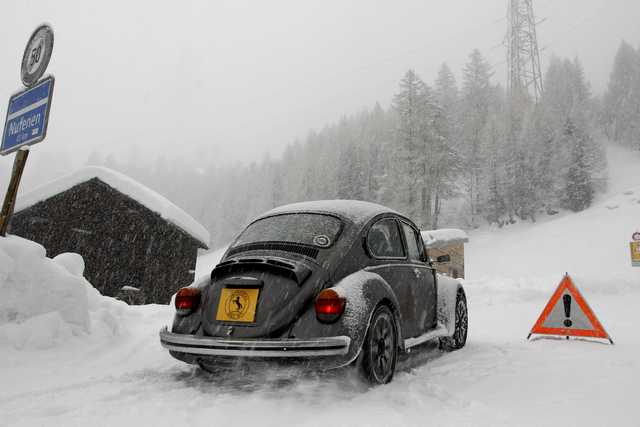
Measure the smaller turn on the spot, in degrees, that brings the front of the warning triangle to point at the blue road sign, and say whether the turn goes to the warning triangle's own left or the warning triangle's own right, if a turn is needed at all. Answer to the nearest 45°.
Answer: approximately 45° to the warning triangle's own right

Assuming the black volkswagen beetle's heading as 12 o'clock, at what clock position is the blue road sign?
The blue road sign is roughly at 8 o'clock from the black volkswagen beetle.

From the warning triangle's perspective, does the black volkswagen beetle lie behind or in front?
in front

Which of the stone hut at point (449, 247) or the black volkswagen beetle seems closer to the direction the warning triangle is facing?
the black volkswagen beetle

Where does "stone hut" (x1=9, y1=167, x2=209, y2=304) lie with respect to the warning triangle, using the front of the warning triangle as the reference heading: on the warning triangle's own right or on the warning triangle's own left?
on the warning triangle's own right

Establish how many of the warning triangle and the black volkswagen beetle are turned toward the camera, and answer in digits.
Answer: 1

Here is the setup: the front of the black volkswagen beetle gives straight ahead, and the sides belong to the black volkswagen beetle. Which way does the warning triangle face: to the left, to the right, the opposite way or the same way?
the opposite way

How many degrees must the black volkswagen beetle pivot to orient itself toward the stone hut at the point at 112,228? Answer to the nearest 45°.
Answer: approximately 90° to its left

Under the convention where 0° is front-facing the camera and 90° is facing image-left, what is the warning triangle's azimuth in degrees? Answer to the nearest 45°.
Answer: approximately 0°

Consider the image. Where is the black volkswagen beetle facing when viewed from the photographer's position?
facing away from the viewer and to the right of the viewer

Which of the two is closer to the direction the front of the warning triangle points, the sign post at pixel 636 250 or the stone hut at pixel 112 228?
the stone hut

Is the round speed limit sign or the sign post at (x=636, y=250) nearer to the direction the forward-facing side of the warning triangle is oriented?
the round speed limit sign

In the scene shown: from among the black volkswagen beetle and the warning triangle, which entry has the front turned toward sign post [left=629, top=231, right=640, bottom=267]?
the black volkswagen beetle
